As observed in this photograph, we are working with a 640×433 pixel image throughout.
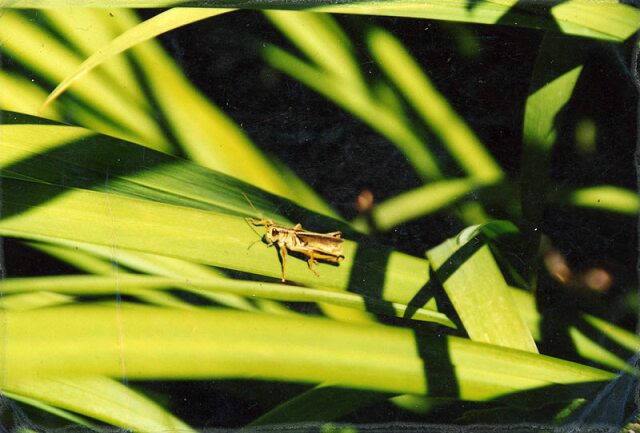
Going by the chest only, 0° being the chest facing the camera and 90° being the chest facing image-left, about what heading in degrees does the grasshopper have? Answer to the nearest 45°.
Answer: approximately 90°
